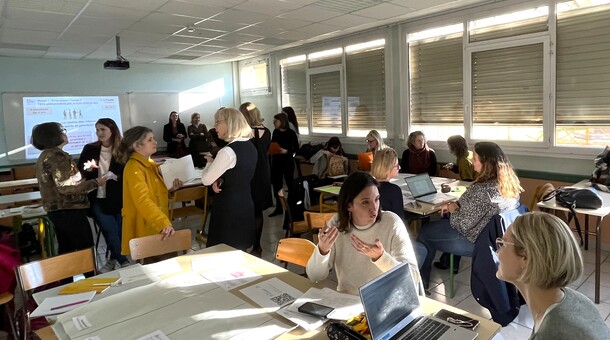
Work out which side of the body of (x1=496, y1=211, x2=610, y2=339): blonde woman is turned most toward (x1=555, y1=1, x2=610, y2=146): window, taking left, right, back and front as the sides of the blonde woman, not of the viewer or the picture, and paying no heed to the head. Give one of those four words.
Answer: right

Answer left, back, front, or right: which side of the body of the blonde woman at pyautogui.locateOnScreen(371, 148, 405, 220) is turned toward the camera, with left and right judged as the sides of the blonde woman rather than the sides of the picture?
right

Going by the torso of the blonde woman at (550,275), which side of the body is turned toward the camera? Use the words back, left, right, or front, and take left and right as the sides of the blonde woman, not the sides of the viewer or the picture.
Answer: left

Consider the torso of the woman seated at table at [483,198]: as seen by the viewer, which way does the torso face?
to the viewer's left

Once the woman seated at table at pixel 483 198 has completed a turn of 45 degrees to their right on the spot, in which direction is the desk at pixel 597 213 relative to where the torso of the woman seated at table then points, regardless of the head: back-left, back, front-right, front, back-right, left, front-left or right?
right

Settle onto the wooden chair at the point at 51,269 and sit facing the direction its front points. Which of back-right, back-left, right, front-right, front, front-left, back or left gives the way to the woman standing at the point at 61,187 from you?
back-left

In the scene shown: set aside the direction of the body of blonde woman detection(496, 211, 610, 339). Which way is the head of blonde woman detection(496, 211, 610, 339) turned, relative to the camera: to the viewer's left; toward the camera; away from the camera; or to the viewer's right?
to the viewer's left

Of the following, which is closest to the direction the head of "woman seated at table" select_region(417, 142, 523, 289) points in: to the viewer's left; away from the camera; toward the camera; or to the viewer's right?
to the viewer's left

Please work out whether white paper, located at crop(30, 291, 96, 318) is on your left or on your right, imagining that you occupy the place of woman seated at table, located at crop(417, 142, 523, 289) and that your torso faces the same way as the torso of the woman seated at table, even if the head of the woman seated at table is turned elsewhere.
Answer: on your left

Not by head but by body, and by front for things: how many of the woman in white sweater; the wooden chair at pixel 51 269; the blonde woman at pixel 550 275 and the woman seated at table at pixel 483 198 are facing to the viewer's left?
2

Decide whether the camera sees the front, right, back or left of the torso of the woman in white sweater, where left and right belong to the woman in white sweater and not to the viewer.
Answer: front

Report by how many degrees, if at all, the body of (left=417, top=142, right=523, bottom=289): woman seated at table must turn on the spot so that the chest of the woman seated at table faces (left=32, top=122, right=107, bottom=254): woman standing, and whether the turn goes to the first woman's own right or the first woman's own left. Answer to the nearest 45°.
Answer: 0° — they already face them

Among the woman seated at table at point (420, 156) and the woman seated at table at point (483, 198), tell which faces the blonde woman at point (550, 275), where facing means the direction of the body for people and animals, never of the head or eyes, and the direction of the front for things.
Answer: the woman seated at table at point (420, 156)

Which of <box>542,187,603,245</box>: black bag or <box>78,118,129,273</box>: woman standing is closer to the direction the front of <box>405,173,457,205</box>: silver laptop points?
the black bag

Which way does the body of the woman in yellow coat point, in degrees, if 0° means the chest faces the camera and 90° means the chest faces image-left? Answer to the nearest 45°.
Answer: approximately 270°

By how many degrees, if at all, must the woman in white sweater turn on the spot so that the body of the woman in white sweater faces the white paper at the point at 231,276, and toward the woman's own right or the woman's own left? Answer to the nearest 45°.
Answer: approximately 90° to the woman's own right
